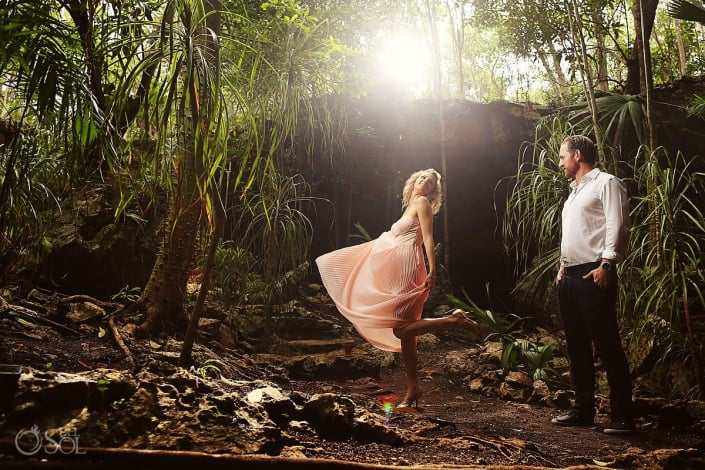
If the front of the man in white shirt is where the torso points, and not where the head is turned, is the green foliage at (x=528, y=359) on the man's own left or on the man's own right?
on the man's own right

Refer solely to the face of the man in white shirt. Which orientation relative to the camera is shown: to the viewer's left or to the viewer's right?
to the viewer's left

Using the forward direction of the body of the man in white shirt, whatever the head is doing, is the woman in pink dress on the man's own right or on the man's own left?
on the man's own right

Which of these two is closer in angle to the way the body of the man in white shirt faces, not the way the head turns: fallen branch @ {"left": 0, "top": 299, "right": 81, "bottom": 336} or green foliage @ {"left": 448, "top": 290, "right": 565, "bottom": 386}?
the fallen branch

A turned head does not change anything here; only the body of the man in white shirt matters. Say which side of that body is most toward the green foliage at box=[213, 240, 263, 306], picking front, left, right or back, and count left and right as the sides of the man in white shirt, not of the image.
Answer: right

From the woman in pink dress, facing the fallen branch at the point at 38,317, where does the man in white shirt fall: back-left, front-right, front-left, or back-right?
back-left

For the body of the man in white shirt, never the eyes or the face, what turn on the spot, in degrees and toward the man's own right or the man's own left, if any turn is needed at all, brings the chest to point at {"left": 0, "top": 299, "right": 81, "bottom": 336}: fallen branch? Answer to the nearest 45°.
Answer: approximately 45° to the man's own right

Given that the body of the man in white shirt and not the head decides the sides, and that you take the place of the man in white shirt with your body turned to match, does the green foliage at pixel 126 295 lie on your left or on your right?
on your right

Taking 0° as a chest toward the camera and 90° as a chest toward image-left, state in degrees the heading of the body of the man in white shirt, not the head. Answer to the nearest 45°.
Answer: approximately 45°

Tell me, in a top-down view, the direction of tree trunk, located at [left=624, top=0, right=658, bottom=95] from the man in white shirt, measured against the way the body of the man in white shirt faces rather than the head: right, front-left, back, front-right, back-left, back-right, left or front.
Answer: back-right

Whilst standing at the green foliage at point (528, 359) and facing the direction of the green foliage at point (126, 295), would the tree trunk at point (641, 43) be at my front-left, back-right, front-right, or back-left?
back-right
